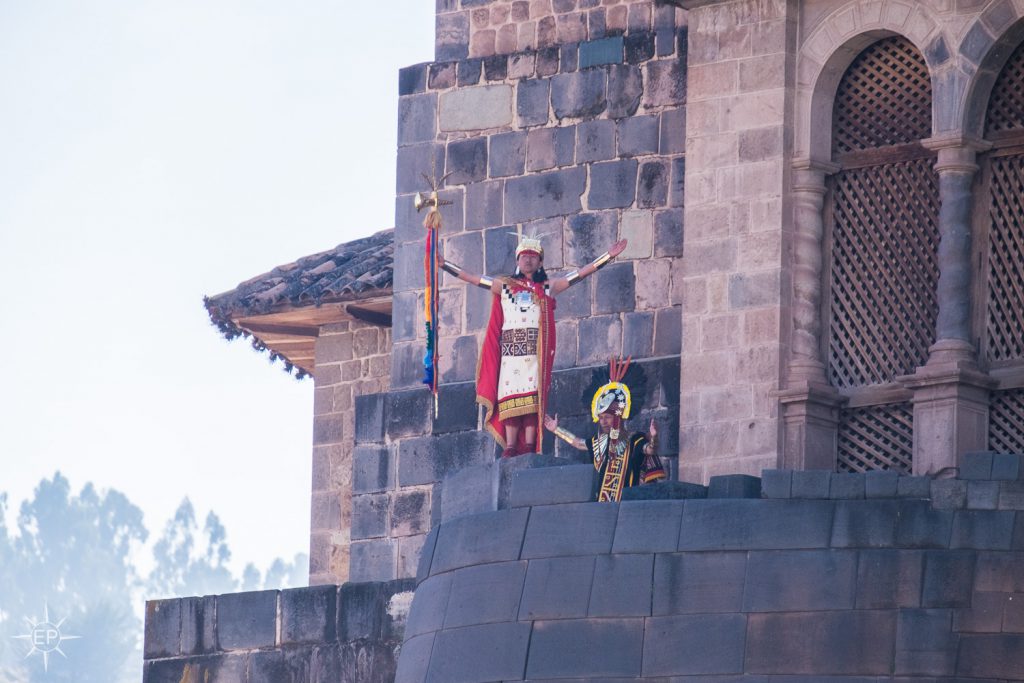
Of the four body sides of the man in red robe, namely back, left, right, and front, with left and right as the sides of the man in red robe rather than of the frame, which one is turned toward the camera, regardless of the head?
front

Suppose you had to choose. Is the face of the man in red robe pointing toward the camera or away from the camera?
toward the camera
